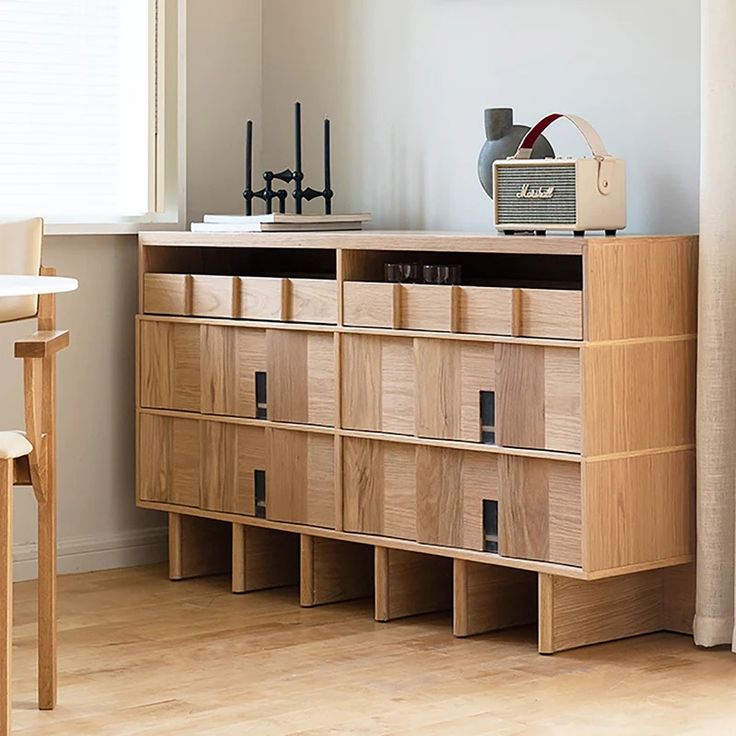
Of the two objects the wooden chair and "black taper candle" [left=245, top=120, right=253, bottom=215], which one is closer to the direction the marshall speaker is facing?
the wooden chair

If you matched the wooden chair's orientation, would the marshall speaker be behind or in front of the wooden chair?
behind

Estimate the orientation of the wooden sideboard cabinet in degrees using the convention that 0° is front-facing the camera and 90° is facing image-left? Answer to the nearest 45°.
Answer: approximately 45°

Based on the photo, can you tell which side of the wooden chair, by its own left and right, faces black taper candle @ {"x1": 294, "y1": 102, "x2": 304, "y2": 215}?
back

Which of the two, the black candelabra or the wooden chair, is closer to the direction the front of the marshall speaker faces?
the wooden chair

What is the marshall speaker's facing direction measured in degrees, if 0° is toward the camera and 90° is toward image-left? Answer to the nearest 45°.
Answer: approximately 45°

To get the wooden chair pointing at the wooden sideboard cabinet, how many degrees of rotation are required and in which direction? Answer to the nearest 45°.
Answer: approximately 180°

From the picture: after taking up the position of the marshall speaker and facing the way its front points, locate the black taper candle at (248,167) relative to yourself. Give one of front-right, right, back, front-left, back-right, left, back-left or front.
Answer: right
